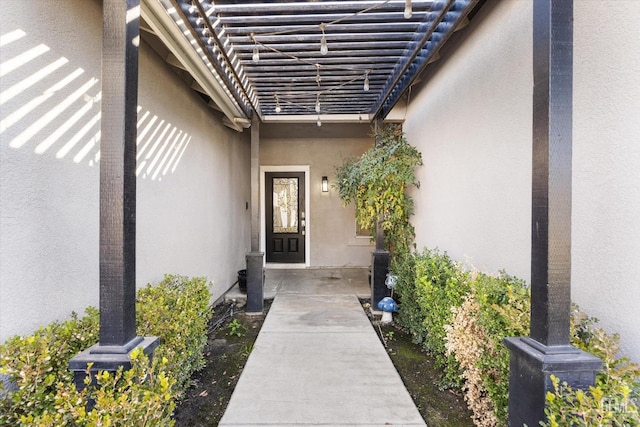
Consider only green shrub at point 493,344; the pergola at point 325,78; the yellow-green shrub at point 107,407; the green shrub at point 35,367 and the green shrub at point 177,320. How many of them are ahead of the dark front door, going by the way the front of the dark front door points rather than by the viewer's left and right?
5

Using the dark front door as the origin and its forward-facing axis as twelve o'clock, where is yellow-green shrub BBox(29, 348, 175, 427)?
The yellow-green shrub is roughly at 12 o'clock from the dark front door.

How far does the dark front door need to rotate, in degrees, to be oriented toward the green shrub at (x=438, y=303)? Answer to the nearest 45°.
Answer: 0° — it already faces it

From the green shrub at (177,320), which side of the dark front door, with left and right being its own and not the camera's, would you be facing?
front

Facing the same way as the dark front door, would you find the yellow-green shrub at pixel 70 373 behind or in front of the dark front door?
in front

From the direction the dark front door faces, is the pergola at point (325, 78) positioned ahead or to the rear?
ahead

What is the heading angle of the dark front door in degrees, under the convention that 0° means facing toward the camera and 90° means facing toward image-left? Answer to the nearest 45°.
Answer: approximately 0°

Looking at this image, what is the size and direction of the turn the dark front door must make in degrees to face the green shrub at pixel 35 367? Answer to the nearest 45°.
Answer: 0° — it already faces it

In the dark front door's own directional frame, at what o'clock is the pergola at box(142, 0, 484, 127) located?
The pergola is roughly at 12 o'clock from the dark front door.
